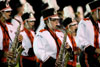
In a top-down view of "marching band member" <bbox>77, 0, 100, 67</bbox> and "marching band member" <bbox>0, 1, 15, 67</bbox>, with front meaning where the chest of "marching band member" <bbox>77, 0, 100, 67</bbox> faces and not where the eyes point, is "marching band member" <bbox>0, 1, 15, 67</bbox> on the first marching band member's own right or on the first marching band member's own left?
on the first marching band member's own right

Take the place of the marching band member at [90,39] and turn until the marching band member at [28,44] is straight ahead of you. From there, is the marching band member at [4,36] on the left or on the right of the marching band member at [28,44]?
left

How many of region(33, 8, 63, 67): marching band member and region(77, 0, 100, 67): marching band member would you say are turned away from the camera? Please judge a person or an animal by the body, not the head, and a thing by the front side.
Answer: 0
